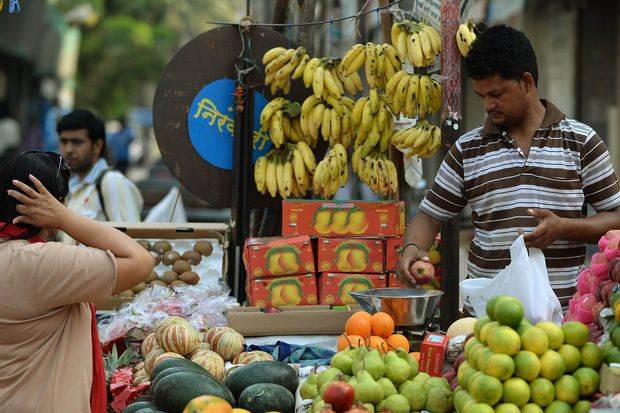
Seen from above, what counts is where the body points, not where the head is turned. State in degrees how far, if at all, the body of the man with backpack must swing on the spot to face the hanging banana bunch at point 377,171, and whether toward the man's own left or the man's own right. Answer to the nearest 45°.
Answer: approximately 90° to the man's own left

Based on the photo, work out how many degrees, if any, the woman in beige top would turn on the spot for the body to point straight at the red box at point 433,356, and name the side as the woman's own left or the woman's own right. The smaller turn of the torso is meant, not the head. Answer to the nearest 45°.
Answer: approximately 45° to the woman's own right

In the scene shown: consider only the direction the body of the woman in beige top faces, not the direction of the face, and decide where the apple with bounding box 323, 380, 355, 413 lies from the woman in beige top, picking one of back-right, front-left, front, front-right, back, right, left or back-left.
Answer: right

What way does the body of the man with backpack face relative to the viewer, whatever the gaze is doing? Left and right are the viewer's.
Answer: facing the viewer and to the left of the viewer

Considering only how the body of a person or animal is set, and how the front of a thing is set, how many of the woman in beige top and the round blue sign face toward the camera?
1

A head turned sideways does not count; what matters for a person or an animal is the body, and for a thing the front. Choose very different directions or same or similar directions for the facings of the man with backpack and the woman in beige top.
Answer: very different directions

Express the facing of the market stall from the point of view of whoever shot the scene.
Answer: facing the viewer

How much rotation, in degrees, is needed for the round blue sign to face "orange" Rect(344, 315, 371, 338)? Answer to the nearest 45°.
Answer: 0° — it already faces it

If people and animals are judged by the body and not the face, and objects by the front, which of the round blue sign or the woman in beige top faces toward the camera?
the round blue sign

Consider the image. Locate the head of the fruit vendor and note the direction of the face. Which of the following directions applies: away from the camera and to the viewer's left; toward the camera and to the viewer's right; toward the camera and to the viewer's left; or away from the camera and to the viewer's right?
toward the camera and to the viewer's left

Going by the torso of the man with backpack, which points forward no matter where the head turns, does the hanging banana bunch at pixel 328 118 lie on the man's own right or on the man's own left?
on the man's own left

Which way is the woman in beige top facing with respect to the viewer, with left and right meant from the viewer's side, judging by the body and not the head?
facing away from the viewer and to the right of the viewer

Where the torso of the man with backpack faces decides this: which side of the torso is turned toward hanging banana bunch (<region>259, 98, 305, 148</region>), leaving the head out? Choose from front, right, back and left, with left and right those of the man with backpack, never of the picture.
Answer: left

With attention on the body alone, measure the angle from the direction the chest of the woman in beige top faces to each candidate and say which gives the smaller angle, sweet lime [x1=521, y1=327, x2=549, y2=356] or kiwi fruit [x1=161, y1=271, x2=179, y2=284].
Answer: the kiwi fruit

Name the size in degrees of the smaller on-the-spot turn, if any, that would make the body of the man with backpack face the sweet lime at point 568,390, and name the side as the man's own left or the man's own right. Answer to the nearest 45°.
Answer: approximately 45° to the man's own left

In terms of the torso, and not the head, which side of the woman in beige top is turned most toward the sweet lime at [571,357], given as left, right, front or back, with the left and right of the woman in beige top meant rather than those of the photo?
right

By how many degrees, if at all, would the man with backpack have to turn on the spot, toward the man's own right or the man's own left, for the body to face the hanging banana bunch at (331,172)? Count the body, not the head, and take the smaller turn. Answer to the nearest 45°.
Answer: approximately 90° to the man's own left
